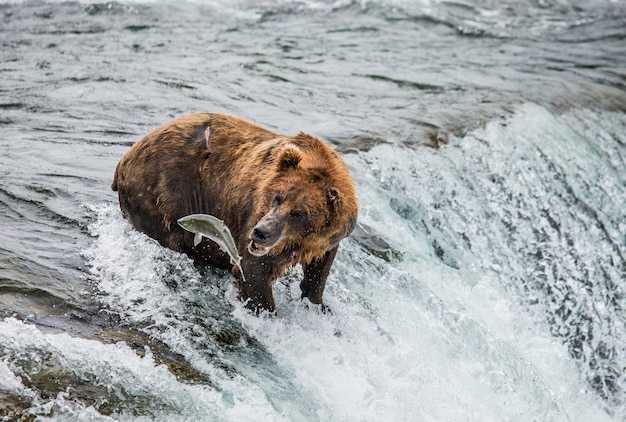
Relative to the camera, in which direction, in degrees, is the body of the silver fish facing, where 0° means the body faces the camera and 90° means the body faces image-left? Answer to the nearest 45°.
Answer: approximately 90°

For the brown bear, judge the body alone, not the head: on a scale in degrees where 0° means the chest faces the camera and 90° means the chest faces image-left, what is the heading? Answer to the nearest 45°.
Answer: approximately 315°
